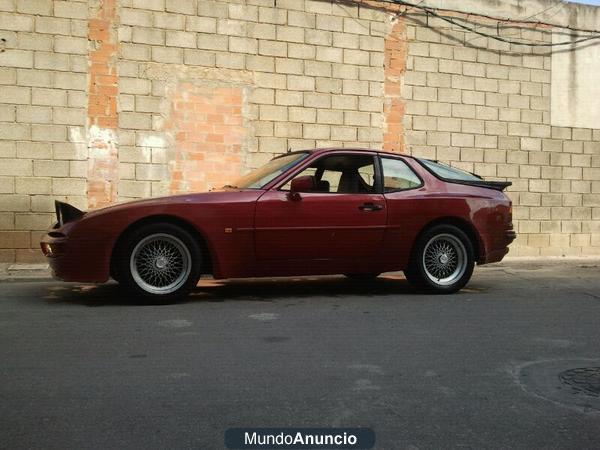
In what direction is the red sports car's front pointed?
to the viewer's left
